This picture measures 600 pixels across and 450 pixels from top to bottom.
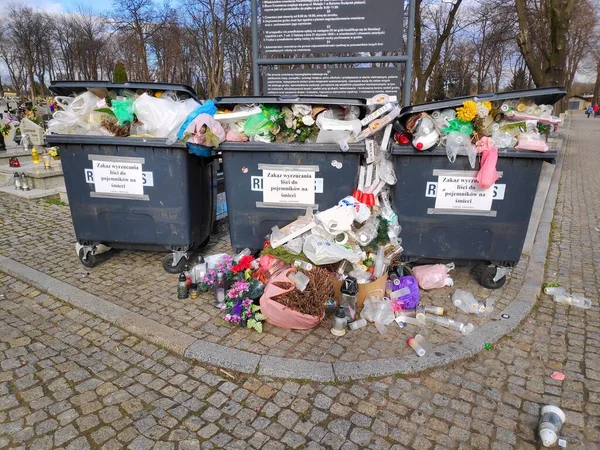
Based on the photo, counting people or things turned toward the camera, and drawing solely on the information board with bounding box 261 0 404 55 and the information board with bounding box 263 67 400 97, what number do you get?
2

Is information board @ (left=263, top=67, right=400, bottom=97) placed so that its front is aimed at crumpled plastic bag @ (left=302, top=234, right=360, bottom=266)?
yes

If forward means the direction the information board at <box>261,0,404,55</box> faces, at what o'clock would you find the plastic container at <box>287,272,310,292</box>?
The plastic container is roughly at 12 o'clock from the information board.

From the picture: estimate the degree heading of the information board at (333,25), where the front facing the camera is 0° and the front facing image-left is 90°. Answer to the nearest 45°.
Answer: approximately 0°

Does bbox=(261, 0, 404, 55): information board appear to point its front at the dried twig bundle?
yes

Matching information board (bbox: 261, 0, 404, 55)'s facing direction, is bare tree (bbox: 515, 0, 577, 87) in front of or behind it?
behind

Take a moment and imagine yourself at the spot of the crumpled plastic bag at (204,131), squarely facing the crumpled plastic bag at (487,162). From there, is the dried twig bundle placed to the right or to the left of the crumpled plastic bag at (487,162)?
right

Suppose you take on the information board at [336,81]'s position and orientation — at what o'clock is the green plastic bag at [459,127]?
The green plastic bag is roughly at 11 o'clock from the information board.

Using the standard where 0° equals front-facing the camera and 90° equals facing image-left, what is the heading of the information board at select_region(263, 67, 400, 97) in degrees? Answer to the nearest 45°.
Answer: approximately 0°
